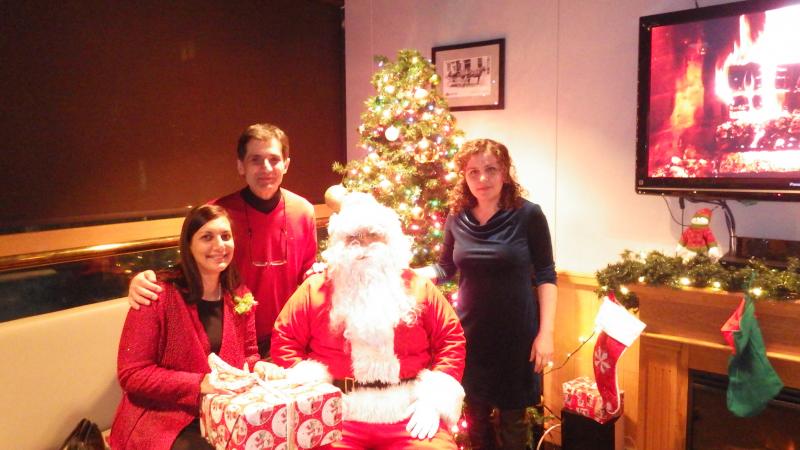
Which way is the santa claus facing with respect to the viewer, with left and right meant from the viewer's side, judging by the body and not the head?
facing the viewer

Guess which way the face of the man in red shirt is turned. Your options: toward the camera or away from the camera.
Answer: toward the camera

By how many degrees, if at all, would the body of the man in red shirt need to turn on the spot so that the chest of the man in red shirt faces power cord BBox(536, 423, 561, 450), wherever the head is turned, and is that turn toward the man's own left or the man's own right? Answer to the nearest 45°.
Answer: approximately 90° to the man's own left

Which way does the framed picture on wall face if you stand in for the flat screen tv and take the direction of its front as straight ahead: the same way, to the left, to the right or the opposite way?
the same way

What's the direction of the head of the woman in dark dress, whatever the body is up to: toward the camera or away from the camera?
toward the camera

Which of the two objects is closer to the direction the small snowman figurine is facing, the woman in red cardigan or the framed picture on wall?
the woman in red cardigan

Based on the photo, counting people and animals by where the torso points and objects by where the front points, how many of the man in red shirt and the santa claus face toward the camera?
2

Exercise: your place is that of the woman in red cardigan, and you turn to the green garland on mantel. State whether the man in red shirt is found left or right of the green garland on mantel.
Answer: left

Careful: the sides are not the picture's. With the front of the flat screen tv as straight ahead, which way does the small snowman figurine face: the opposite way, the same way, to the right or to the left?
the same way

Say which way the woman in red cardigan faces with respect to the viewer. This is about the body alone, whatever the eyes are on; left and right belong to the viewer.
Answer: facing the viewer and to the right of the viewer

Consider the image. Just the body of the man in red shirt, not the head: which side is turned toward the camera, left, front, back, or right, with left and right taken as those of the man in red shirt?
front

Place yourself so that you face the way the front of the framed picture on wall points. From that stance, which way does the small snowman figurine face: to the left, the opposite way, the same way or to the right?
the same way

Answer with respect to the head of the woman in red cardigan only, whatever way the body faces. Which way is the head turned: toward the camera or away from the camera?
toward the camera

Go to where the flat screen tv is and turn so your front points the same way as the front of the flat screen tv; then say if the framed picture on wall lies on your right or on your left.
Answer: on your right

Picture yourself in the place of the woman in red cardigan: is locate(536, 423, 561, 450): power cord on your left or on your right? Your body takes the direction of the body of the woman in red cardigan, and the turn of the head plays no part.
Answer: on your left

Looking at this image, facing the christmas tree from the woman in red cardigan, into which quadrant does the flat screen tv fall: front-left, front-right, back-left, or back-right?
front-right
